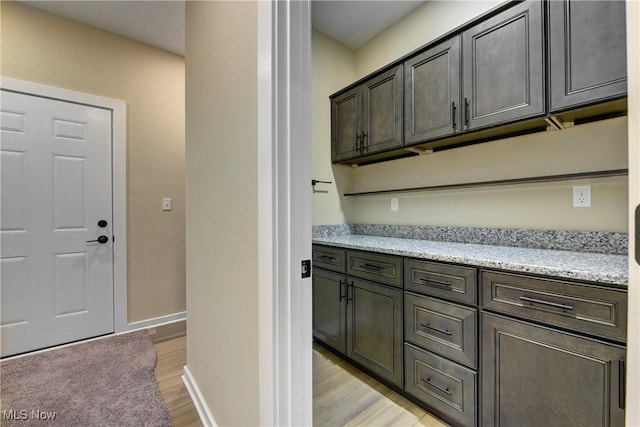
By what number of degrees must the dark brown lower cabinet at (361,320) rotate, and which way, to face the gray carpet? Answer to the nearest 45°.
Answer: approximately 45° to its right

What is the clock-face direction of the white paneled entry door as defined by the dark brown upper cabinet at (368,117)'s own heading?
The white paneled entry door is roughly at 1 o'clock from the dark brown upper cabinet.

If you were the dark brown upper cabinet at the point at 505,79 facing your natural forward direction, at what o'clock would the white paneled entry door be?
The white paneled entry door is roughly at 1 o'clock from the dark brown upper cabinet.

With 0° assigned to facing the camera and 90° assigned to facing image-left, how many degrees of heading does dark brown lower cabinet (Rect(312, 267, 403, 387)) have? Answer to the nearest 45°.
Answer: approximately 45°

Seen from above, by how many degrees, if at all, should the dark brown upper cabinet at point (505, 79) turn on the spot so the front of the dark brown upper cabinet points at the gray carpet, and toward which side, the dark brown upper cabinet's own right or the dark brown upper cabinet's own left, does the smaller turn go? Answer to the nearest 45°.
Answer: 0° — it already faces it

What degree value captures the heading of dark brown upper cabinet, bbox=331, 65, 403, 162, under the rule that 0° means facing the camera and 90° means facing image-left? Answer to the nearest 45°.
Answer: approximately 45°

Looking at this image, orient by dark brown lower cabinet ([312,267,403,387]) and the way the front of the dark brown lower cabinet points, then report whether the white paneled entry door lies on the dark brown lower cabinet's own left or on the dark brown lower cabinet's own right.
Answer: on the dark brown lower cabinet's own right
